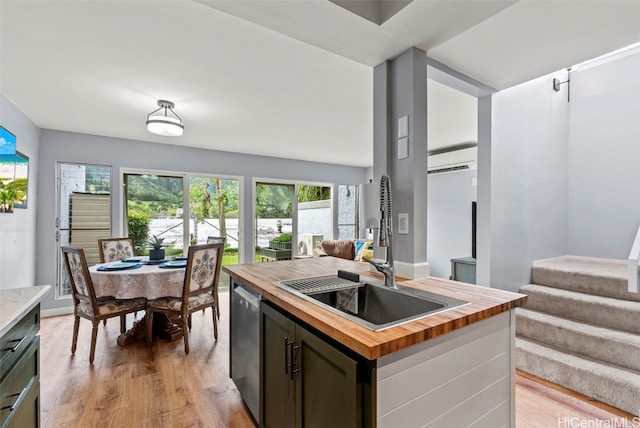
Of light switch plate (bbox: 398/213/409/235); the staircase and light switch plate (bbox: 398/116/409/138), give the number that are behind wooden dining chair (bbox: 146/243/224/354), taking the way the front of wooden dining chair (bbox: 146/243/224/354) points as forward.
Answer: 3

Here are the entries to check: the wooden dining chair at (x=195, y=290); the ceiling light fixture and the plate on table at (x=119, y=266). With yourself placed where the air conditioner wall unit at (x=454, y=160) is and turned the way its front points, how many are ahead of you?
3

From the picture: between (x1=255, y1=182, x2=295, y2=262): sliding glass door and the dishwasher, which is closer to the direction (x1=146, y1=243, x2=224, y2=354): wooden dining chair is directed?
the sliding glass door

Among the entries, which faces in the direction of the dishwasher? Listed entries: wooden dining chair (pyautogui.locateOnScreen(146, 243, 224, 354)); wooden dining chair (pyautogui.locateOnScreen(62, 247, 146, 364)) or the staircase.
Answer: the staircase

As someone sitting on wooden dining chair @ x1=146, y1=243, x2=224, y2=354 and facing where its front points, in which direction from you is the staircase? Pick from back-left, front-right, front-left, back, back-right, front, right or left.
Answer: back

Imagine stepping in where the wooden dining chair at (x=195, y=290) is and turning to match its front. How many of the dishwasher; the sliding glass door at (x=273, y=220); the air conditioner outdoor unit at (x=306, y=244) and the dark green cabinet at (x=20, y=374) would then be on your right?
2

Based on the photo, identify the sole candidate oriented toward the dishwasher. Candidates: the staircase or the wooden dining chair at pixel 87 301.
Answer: the staircase

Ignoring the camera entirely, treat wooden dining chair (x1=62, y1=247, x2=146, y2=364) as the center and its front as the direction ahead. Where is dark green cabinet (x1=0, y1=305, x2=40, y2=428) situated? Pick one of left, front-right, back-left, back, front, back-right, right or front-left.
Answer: back-right

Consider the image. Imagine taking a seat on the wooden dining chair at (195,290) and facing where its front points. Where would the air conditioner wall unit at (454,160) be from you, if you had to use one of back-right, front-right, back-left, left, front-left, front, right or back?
back-right
